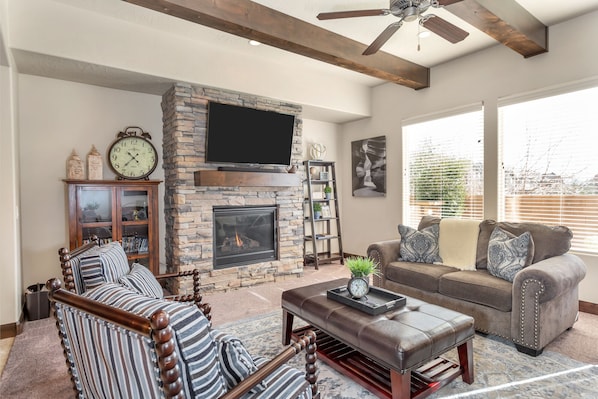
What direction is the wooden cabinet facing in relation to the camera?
toward the camera

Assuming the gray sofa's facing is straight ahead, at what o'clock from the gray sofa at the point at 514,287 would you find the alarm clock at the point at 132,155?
The alarm clock is roughly at 1 o'clock from the gray sofa.

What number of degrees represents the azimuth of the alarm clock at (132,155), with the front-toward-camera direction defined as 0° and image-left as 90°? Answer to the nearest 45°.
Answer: approximately 0°

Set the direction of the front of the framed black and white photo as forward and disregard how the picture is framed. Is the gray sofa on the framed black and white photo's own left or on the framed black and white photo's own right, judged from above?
on the framed black and white photo's own left

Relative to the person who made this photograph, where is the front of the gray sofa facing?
facing the viewer and to the left of the viewer

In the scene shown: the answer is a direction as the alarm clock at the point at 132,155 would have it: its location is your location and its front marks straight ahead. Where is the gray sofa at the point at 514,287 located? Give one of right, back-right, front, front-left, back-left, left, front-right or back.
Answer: front-left

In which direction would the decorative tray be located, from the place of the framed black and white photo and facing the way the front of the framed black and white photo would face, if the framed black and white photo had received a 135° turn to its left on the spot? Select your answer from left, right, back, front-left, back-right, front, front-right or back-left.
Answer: right

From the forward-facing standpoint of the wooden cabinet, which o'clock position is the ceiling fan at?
The ceiling fan is roughly at 11 o'clock from the wooden cabinet.

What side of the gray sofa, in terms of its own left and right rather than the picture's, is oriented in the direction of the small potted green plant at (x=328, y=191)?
right

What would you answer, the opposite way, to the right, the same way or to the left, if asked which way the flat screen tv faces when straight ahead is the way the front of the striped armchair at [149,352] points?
to the right

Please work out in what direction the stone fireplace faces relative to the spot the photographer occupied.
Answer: facing the viewer and to the right of the viewer

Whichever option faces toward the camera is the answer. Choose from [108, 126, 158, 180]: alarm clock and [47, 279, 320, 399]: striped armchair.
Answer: the alarm clock

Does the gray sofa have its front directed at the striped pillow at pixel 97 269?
yes

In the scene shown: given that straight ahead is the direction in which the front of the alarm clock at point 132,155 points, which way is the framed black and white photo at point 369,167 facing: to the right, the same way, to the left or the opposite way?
to the right

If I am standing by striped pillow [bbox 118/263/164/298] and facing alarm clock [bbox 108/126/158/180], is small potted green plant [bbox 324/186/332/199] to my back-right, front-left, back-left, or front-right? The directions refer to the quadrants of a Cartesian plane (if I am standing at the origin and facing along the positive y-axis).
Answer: front-right

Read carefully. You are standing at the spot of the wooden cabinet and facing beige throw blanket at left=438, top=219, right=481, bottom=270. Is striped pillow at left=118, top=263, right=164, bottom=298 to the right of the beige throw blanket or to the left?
right

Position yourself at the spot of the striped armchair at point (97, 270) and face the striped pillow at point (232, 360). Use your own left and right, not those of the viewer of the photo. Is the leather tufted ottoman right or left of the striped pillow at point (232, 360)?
left

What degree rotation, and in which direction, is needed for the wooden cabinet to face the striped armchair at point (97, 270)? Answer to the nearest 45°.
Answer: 0° — it already faces it

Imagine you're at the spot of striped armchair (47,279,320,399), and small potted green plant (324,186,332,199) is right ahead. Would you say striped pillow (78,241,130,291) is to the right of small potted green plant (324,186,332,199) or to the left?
left

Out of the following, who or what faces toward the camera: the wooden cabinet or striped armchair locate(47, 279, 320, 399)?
the wooden cabinet

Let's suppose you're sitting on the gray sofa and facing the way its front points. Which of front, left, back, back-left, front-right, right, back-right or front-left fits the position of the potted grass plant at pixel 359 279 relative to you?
front
